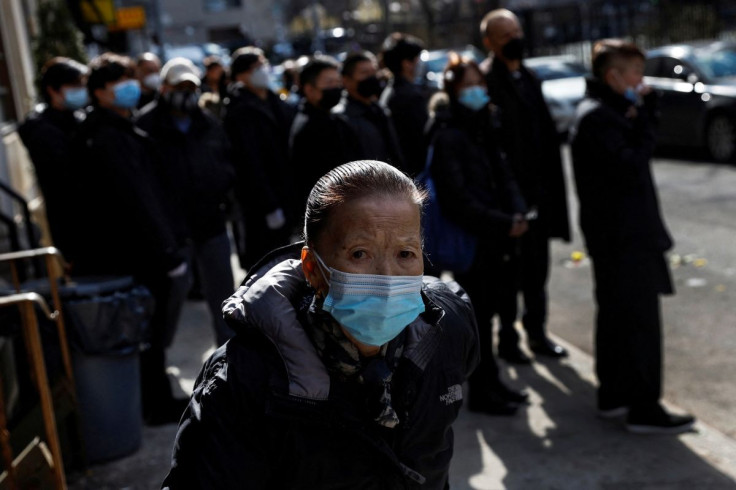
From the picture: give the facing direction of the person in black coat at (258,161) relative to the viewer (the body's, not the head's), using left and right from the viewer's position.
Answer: facing the viewer and to the right of the viewer

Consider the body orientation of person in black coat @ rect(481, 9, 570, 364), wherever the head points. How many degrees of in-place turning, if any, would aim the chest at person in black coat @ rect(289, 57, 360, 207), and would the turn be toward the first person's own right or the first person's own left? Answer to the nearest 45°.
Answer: approximately 90° to the first person's own right

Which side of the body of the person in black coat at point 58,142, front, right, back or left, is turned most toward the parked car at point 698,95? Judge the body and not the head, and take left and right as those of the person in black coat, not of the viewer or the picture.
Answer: left

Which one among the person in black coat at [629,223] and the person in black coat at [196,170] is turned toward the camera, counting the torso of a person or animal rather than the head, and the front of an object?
the person in black coat at [196,170]

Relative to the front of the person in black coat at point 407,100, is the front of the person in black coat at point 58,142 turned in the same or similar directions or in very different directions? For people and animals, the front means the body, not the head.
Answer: same or similar directions

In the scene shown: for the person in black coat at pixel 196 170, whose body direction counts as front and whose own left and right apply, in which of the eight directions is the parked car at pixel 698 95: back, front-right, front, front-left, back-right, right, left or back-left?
back-left

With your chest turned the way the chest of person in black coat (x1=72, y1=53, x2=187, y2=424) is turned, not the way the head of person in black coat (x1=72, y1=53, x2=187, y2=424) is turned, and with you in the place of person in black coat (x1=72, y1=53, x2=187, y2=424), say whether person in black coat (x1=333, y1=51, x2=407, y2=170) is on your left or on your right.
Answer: on your left

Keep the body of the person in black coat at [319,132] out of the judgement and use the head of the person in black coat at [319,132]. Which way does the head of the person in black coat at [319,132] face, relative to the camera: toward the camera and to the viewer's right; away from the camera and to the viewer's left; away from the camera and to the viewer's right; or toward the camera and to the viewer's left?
toward the camera and to the viewer's right

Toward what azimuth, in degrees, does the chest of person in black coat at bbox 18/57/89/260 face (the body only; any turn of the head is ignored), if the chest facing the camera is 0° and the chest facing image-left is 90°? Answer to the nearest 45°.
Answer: approximately 315°

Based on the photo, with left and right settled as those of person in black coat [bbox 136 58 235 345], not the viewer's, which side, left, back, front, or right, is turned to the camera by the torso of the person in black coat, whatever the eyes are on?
front
